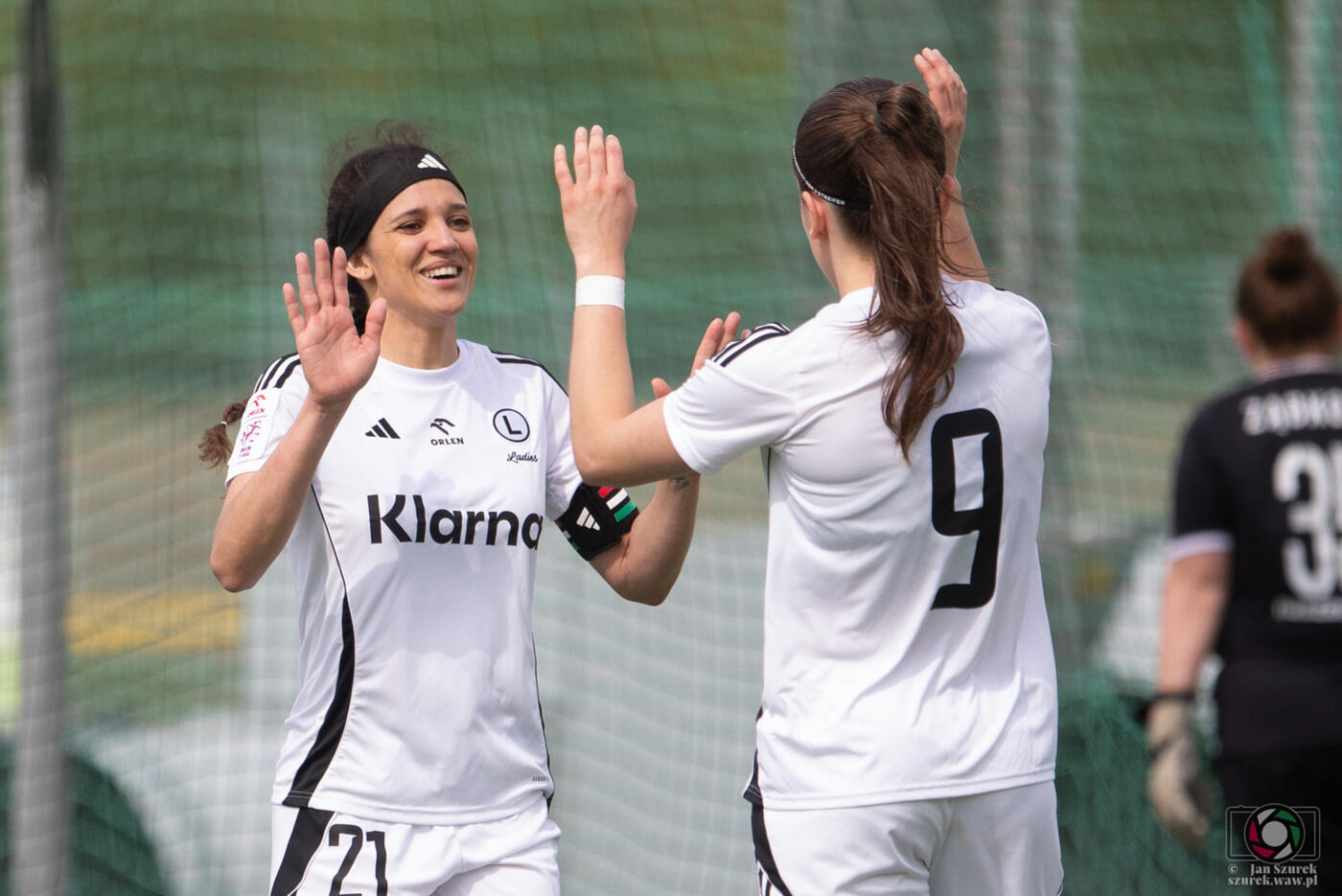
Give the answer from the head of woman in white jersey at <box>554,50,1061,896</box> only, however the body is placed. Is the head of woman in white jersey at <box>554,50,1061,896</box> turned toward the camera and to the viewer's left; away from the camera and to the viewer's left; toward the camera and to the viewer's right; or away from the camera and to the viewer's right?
away from the camera and to the viewer's left

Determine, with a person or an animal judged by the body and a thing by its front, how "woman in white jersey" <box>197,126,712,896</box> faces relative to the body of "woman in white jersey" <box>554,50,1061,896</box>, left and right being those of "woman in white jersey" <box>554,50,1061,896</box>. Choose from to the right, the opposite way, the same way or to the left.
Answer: the opposite way

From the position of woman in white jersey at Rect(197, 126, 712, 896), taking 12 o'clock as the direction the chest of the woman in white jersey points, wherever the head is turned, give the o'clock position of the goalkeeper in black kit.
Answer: The goalkeeper in black kit is roughly at 8 o'clock from the woman in white jersey.

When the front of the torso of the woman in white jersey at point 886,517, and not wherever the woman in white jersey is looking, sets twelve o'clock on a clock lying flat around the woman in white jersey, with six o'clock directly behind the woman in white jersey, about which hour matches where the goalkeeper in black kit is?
The goalkeeper in black kit is roughly at 2 o'clock from the woman in white jersey.

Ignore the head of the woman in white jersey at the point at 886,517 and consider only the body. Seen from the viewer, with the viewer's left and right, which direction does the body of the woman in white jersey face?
facing away from the viewer and to the left of the viewer

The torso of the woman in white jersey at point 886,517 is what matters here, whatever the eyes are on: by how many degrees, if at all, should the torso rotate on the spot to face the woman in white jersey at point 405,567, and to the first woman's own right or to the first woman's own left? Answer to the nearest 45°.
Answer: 0° — they already face them

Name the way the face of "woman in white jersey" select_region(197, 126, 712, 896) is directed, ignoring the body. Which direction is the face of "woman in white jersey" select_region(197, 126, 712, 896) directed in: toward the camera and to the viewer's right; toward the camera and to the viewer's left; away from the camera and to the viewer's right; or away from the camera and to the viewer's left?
toward the camera and to the viewer's right

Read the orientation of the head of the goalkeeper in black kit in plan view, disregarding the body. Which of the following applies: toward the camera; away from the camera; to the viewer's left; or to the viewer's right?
away from the camera

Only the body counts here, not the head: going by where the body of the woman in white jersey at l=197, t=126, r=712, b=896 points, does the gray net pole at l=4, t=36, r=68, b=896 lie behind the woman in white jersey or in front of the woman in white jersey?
behind
